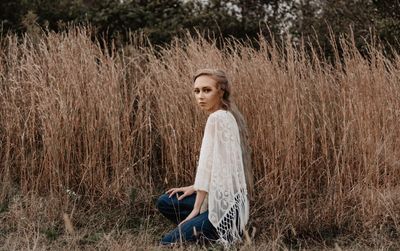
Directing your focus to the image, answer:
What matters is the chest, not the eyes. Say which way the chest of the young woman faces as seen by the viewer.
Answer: to the viewer's left
